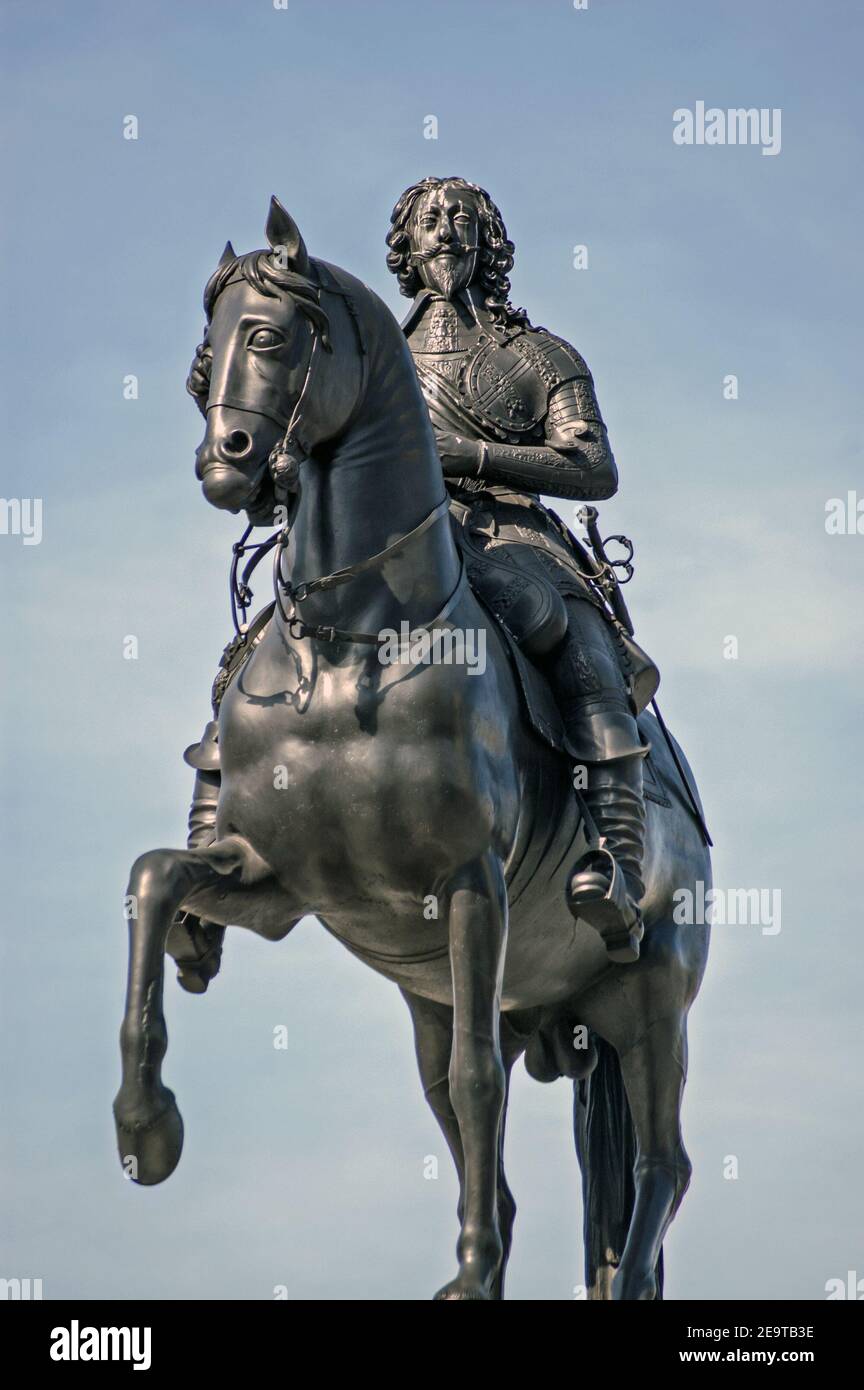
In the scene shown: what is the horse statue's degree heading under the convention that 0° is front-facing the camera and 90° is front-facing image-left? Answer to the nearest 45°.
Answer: approximately 45°
